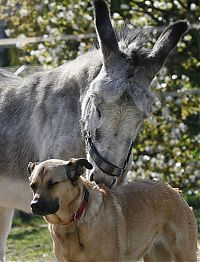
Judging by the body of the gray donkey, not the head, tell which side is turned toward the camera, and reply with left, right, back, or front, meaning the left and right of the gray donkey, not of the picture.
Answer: right

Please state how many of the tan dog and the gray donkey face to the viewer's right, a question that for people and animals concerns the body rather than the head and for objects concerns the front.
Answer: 1

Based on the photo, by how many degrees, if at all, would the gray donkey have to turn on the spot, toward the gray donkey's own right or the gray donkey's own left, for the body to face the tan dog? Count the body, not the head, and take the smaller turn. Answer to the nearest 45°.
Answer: approximately 90° to the gray donkey's own right

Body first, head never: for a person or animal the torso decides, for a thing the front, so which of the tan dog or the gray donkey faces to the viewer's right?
the gray donkey
